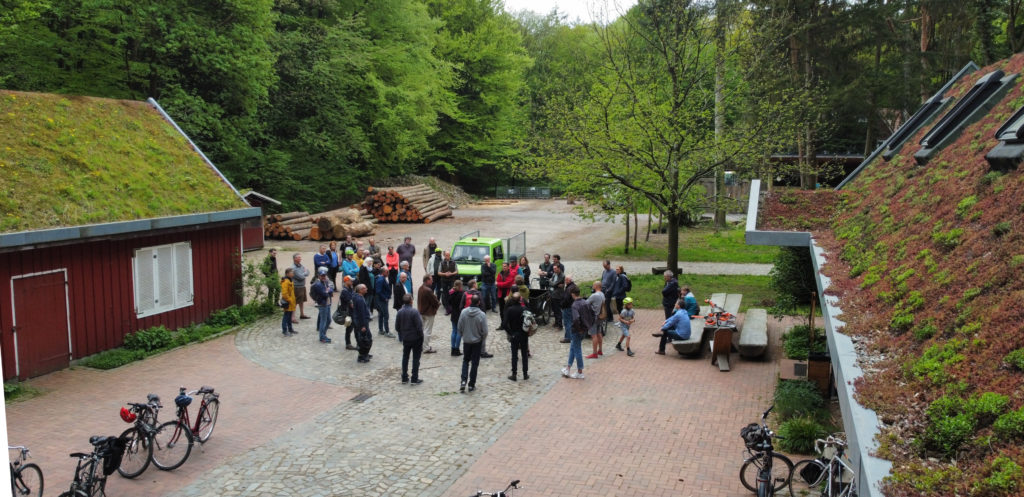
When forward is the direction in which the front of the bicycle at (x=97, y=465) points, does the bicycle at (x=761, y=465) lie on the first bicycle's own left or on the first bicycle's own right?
on the first bicycle's own left

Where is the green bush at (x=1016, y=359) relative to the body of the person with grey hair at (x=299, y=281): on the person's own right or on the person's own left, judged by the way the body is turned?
on the person's own right

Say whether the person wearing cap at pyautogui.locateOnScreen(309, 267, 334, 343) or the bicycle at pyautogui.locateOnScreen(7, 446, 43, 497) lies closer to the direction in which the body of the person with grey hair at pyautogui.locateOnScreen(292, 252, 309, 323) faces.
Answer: the person wearing cap

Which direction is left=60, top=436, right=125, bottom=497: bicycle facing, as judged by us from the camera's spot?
facing the viewer and to the left of the viewer

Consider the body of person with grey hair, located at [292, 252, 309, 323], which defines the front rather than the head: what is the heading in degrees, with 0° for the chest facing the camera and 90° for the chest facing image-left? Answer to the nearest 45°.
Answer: approximately 270°
